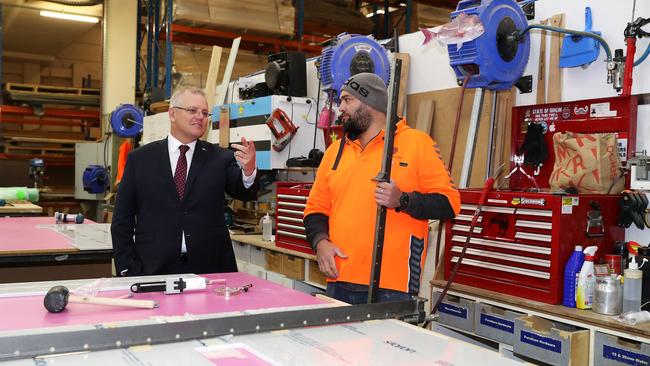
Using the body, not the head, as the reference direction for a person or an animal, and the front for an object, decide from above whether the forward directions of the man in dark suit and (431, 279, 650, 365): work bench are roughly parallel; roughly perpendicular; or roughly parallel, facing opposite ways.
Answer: roughly perpendicular

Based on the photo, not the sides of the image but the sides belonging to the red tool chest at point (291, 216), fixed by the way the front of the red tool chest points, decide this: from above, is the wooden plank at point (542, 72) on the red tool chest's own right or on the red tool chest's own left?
on the red tool chest's own left

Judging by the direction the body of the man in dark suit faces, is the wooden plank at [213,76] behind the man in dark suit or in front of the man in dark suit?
behind

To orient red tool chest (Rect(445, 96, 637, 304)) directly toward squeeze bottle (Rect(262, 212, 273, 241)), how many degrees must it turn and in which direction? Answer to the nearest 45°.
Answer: approximately 90° to its right

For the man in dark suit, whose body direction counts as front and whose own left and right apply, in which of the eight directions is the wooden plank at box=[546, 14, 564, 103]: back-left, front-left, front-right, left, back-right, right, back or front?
left

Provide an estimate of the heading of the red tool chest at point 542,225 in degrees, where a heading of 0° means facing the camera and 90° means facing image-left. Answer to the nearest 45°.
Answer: approximately 45°

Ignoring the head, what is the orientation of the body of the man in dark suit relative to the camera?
toward the camera

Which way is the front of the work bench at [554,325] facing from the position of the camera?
facing the viewer and to the left of the viewer

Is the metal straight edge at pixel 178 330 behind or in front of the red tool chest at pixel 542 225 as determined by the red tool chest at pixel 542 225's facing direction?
in front

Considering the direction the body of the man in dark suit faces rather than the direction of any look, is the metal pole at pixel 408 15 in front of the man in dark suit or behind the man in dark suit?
behind

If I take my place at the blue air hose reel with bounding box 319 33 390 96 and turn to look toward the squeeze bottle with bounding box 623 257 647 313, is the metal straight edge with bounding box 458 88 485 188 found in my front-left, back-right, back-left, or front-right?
front-left

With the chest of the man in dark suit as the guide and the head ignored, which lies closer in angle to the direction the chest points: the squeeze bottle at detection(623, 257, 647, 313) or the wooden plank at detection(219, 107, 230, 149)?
the squeeze bottle

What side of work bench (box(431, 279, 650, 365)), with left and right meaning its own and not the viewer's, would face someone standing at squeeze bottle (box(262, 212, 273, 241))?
right

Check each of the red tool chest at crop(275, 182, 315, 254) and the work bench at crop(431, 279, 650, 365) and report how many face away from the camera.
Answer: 0

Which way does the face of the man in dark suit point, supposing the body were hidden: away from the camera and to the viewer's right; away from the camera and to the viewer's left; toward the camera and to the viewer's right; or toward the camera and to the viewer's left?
toward the camera and to the viewer's right
